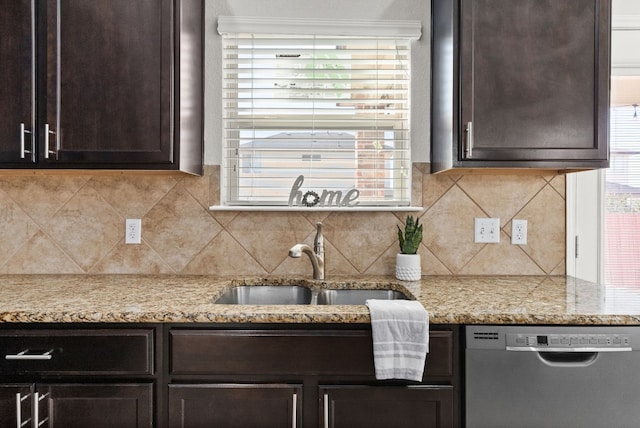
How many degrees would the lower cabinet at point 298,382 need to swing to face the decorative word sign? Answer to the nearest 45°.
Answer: approximately 180°

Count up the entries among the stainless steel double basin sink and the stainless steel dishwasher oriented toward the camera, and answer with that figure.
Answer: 2

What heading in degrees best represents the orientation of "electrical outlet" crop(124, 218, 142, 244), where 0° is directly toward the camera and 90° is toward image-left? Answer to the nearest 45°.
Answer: approximately 0°

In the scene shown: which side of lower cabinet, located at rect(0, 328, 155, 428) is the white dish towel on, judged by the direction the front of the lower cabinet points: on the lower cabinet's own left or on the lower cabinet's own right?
on the lower cabinet's own left

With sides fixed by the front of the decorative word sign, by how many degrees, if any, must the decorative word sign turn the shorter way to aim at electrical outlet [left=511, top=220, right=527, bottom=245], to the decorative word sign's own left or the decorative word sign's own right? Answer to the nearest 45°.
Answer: approximately 90° to the decorative word sign's own left

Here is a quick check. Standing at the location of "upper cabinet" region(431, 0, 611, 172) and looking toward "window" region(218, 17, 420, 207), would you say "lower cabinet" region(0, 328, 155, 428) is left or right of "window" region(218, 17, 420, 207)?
left

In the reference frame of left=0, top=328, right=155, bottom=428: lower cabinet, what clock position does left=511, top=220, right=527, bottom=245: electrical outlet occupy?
The electrical outlet is roughly at 9 o'clock from the lower cabinet.

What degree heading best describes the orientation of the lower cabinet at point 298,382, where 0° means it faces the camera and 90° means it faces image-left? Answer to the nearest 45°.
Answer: approximately 0°
